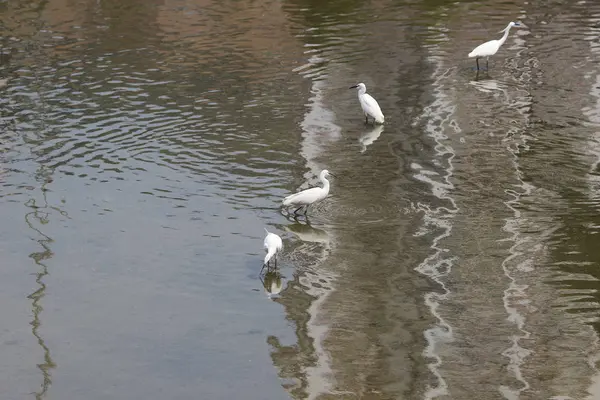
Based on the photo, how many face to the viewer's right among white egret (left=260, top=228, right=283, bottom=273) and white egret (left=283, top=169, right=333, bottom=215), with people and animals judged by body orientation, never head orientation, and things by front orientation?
1

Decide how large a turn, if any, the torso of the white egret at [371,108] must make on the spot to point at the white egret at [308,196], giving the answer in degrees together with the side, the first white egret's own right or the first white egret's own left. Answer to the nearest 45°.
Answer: approximately 90° to the first white egret's own left

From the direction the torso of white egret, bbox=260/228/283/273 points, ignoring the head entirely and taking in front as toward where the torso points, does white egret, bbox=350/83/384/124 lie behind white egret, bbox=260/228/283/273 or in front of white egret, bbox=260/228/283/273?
behind

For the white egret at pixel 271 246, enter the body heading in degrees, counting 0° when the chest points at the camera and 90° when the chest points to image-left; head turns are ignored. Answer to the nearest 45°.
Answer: approximately 45°

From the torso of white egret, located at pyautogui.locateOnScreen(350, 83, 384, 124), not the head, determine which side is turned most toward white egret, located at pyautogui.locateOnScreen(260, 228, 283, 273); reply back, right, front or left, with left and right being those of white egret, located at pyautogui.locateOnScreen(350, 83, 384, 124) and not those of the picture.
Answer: left

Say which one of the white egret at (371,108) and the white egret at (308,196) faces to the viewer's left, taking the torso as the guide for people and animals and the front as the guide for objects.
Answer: the white egret at (371,108)

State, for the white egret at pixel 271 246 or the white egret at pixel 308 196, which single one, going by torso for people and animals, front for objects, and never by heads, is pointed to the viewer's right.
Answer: the white egret at pixel 308 196

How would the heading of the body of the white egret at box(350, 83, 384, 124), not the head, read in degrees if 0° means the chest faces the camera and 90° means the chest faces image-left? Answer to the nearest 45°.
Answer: approximately 90°

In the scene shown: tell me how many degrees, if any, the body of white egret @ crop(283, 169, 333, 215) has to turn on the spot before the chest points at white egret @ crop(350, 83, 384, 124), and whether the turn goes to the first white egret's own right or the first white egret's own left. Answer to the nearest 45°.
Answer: approximately 90° to the first white egret's own left

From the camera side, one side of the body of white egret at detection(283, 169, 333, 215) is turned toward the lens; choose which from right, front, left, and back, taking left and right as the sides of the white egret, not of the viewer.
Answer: right
